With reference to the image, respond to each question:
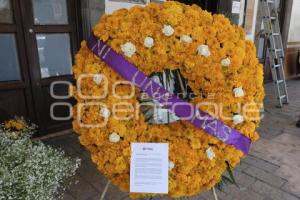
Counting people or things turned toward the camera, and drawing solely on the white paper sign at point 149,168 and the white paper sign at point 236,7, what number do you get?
2

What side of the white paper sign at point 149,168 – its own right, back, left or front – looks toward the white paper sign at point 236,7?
back

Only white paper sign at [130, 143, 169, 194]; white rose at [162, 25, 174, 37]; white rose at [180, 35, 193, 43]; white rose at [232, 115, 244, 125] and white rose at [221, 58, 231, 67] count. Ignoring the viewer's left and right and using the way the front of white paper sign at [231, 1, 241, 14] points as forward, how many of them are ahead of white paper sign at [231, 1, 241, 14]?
5

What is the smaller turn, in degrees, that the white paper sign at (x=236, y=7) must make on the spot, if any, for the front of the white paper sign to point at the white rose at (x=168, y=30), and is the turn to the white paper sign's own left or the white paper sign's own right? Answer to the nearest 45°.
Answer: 0° — it already faces it

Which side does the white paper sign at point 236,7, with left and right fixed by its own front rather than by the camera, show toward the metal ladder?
left

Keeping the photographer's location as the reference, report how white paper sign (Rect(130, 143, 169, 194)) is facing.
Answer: facing the viewer

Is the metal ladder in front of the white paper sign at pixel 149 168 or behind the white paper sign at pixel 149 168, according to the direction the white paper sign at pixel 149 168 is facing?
behind

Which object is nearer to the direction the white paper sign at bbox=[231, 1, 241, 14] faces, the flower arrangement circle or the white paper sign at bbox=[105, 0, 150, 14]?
the flower arrangement circle

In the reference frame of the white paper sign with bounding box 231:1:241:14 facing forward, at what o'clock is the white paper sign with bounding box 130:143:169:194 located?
the white paper sign with bounding box 130:143:169:194 is roughly at 12 o'clock from the white paper sign with bounding box 231:1:241:14.

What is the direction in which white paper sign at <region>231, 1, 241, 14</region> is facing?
toward the camera

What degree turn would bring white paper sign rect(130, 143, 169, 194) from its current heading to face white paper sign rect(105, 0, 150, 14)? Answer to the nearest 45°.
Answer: approximately 180°

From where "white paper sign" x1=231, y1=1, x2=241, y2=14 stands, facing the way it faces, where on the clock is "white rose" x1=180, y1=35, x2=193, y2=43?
The white rose is roughly at 12 o'clock from the white paper sign.
